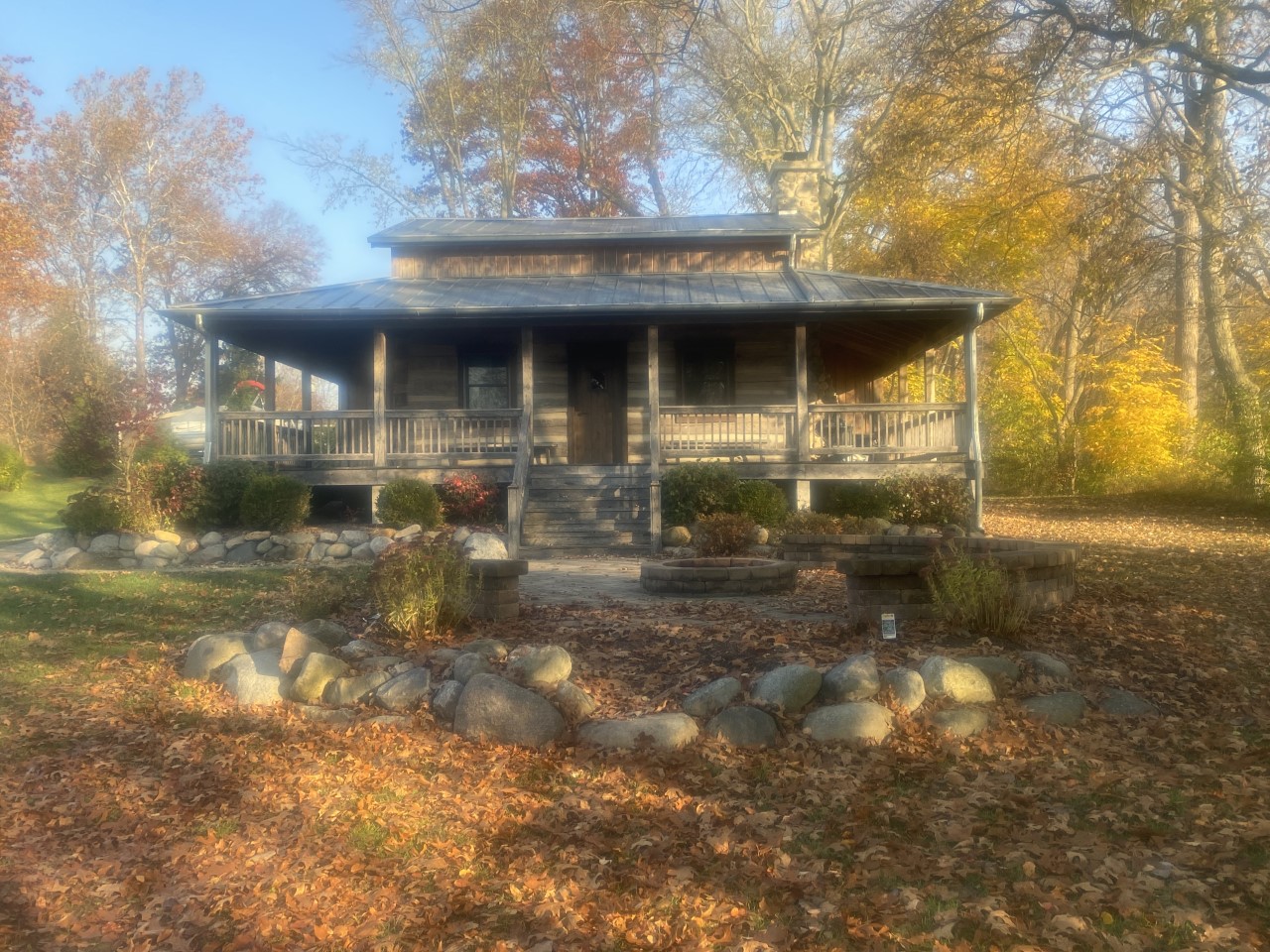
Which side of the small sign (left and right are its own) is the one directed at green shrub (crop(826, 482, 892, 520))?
back

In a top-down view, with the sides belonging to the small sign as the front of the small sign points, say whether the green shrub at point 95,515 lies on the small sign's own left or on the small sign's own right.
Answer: on the small sign's own right

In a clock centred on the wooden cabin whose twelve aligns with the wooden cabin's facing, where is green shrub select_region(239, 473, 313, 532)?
The green shrub is roughly at 2 o'clock from the wooden cabin.

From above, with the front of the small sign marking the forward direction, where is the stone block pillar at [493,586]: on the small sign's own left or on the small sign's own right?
on the small sign's own right

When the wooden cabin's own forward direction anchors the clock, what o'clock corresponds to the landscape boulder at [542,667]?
The landscape boulder is roughly at 12 o'clock from the wooden cabin.

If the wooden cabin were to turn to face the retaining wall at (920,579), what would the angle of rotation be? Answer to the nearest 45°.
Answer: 0° — it already faces it

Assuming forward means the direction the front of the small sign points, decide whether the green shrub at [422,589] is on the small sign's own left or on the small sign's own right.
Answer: on the small sign's own right

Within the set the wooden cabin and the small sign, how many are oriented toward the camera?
2

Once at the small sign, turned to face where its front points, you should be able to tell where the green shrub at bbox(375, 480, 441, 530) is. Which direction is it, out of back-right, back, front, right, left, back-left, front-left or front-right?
back-right

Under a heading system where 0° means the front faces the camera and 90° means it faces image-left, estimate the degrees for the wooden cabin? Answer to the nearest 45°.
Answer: approximately 0°

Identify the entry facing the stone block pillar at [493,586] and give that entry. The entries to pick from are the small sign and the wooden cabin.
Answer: the wooden cabin

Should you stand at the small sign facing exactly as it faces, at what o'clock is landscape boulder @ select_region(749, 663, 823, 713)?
The landscape boulder is roughly at 1 o'clock from the small sign.

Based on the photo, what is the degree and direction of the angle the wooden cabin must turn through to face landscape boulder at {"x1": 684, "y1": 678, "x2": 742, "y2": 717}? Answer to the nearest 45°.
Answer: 0° — it already faces it

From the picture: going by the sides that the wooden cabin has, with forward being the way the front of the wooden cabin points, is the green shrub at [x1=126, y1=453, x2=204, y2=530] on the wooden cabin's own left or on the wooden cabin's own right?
on the wooden cabin's own right

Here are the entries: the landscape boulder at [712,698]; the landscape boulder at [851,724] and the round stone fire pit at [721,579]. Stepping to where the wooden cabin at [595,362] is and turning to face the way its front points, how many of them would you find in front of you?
3

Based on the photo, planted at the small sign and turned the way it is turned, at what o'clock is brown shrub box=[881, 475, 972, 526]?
The brown shrub is roughly at 6 o'clock from the small sign.
